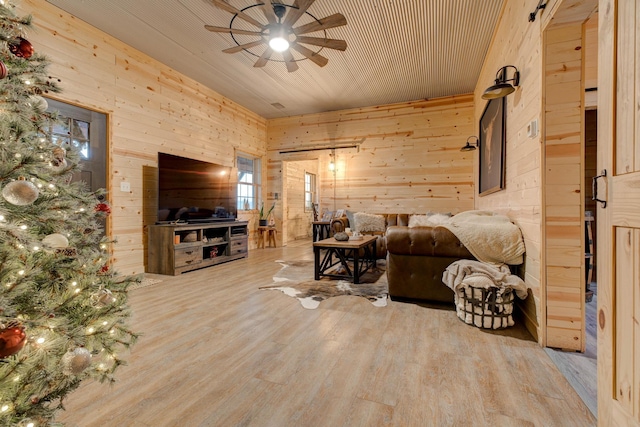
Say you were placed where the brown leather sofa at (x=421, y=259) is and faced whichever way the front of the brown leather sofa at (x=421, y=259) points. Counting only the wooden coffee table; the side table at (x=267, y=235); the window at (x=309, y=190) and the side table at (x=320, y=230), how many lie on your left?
0

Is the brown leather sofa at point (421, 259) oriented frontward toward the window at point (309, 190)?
no

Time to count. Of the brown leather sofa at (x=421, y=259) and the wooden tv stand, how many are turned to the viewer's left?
1

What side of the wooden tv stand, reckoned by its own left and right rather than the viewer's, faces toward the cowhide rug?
front

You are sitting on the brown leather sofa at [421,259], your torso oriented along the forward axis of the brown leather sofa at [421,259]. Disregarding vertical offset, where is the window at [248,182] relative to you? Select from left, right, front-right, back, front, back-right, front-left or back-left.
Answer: front-right

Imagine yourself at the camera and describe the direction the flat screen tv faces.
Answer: facing the viewer and to the right of the viewer

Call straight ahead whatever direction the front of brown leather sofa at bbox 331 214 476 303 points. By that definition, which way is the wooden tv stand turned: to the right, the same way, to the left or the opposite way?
the opposite way

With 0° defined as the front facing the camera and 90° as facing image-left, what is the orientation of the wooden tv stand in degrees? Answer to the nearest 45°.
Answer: approximately 315°

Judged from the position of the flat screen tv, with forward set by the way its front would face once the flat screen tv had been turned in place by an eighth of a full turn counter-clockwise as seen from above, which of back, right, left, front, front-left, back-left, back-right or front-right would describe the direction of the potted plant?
front-left

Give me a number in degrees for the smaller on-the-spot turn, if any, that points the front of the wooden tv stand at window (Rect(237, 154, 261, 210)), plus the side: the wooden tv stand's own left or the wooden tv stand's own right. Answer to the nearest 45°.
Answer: approximately 90° to the wooden tv stand's own left

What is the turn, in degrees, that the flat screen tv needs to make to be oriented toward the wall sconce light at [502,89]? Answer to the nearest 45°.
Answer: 0° — it already faces it

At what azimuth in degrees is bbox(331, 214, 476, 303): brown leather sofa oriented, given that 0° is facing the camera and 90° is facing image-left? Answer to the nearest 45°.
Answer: approximately 90°

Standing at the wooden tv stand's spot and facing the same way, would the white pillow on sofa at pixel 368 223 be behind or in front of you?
in front

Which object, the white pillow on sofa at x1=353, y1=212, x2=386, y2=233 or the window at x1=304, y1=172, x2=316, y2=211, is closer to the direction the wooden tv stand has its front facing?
the white pillow on sofa

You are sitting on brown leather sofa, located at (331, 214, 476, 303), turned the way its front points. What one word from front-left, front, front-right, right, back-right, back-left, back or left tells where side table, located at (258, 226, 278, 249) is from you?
front-right

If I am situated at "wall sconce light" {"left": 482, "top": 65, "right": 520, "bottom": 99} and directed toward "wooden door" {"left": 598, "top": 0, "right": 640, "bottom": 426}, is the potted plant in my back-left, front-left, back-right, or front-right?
back-right

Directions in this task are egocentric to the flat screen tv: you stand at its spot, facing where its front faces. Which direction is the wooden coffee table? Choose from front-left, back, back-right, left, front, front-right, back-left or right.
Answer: front

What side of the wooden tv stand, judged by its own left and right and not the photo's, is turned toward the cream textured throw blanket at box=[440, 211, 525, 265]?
front

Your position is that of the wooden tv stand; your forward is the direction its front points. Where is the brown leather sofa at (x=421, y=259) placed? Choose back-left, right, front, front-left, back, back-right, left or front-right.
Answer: front
